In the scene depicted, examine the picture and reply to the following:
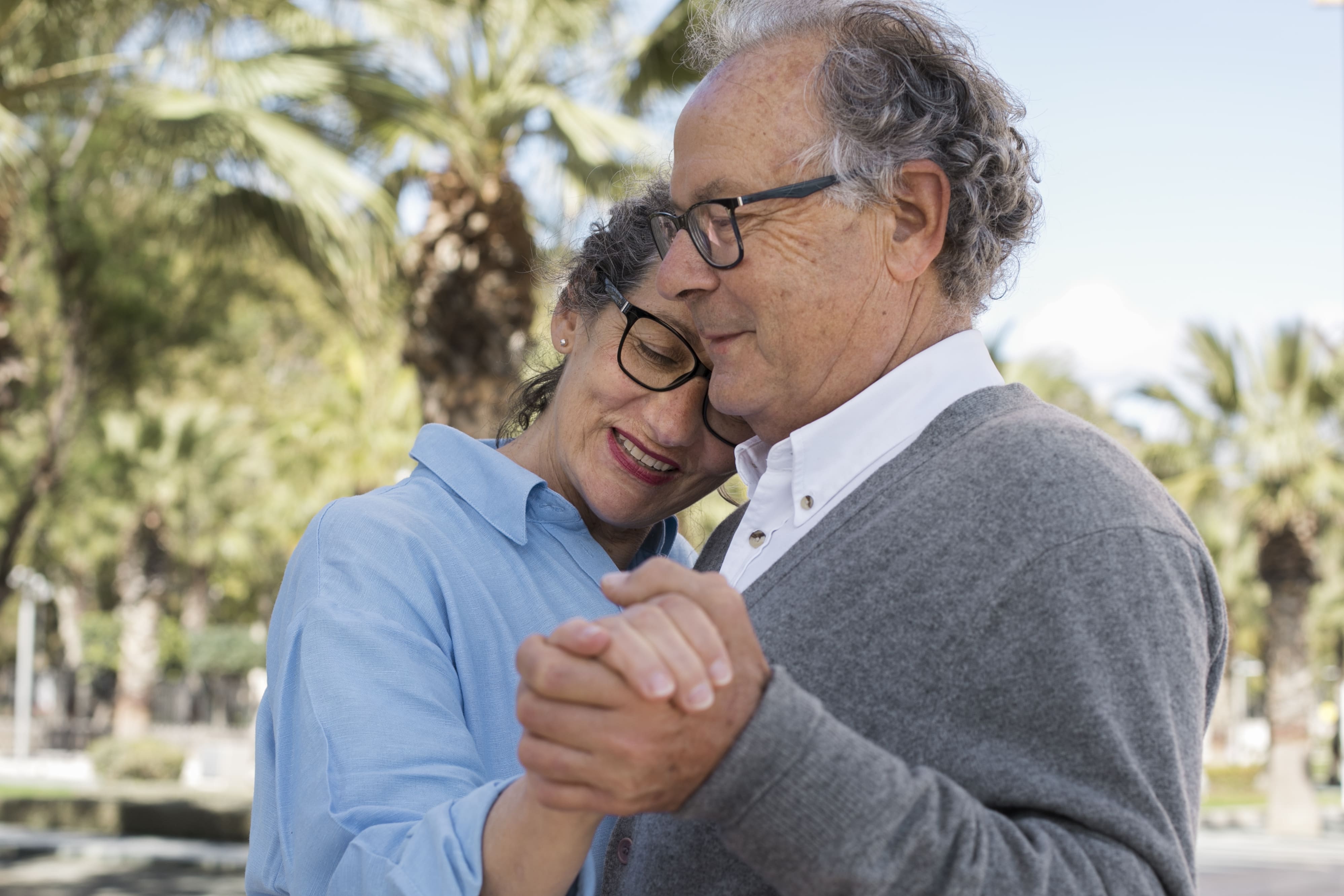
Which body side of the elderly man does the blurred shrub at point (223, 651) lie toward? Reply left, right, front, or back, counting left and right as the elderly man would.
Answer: right

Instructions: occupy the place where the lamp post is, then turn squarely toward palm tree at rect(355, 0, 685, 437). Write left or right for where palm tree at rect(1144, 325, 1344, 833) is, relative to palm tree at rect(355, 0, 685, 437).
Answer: left

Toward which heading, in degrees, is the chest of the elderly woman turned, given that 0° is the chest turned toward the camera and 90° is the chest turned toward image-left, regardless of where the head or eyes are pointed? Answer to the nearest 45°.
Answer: approximately 315°

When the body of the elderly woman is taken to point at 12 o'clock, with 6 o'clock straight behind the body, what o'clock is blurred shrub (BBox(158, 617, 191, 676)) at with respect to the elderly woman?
The blurred shrub is roughly at 7 o'clock from the elderly woman.

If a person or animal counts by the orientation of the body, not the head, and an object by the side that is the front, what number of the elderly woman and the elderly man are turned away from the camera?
0

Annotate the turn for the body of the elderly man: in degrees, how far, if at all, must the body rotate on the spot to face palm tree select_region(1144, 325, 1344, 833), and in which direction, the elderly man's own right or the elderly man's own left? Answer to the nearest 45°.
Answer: approximately 135° to the elderly man's own right

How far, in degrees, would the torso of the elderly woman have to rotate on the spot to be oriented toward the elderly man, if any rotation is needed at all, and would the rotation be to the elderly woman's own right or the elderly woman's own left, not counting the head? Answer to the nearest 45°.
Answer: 0° — they already face them

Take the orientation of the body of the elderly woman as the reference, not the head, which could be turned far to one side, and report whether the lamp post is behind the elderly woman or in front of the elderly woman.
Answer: behind
